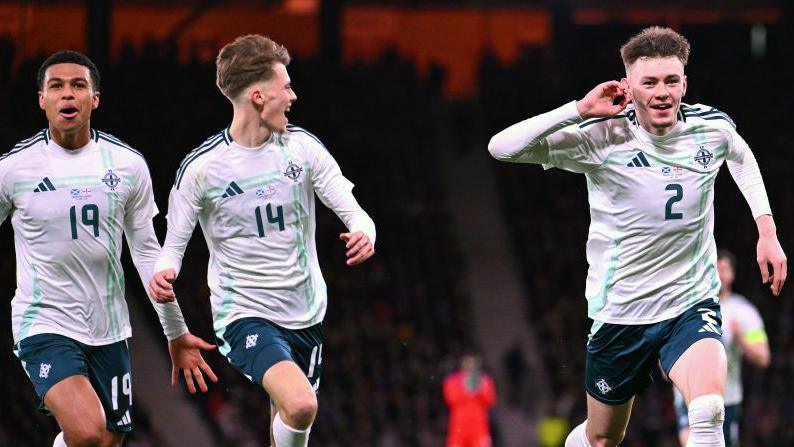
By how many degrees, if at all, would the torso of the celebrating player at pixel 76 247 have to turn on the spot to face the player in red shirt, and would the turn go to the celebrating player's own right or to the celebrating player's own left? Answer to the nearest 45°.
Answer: approximately 135° to the celebrating player's own left

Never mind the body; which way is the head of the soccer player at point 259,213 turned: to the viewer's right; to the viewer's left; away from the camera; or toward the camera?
to the viewer's right

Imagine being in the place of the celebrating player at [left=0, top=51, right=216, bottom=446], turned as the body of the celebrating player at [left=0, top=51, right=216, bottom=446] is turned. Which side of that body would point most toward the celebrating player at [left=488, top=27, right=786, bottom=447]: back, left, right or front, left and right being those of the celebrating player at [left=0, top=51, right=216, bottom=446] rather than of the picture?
left
